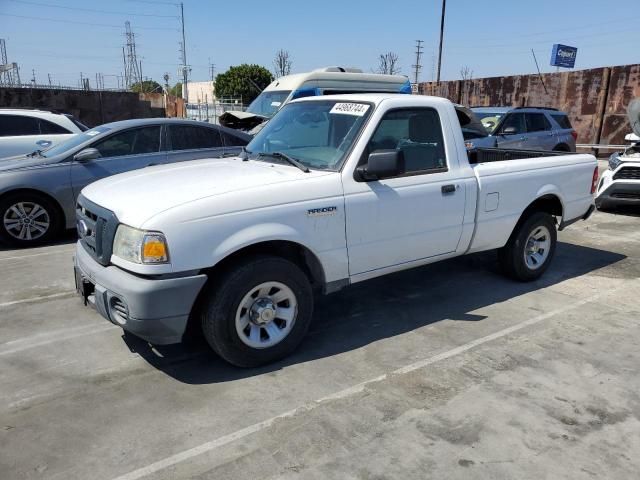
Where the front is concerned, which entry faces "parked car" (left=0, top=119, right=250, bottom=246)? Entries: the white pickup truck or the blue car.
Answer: the blue car

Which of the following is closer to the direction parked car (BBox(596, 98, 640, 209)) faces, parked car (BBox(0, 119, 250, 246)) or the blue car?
the parked car

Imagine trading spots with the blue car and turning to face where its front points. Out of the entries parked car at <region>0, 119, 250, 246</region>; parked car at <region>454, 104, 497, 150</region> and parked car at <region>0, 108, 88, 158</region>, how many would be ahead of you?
3

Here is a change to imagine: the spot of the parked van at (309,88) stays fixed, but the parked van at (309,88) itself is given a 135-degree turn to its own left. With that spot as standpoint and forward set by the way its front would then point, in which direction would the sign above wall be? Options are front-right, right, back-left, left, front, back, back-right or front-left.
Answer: front-left

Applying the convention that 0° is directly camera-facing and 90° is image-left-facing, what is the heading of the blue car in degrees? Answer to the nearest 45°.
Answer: approximately 45°

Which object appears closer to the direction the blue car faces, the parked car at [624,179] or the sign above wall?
the parked car

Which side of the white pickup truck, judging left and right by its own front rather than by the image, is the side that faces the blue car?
back

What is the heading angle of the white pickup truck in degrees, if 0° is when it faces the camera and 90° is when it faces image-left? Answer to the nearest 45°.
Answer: approximately 45°

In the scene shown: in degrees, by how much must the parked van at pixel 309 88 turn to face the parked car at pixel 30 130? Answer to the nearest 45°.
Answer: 0° — it already faces it

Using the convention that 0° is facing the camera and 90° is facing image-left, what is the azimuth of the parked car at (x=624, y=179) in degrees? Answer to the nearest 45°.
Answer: approximately 45°

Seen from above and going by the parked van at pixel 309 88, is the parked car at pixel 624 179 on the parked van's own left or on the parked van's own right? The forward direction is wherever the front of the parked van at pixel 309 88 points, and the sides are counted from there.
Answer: on the parked van's own left

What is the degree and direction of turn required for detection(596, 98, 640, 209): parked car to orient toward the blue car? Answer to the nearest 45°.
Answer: approximately 90° to its right

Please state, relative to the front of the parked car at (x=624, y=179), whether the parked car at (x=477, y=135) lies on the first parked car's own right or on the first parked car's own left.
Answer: on the first parked car's own right
